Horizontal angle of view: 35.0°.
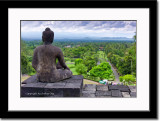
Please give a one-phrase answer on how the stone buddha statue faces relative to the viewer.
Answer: facing away from the viewer and to the right of the viewer
